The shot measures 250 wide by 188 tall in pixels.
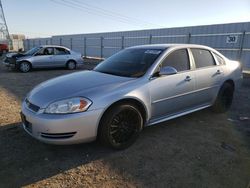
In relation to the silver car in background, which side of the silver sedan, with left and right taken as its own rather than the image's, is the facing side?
right

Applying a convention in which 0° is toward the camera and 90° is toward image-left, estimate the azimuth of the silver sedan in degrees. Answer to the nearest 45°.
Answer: approximately 45°
